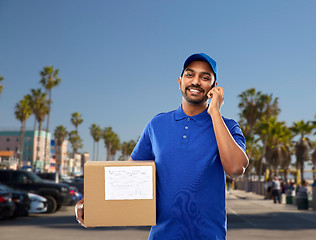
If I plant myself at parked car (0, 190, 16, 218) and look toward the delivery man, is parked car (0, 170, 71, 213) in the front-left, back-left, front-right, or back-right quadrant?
back-left

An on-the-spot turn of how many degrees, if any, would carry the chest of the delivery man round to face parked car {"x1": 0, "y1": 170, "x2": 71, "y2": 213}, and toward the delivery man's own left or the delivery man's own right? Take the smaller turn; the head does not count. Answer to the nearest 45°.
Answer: approximately 180°

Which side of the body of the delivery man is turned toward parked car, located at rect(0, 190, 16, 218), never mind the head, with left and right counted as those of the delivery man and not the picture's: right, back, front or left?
back

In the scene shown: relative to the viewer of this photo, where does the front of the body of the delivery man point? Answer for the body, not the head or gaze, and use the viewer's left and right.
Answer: facing the viewer

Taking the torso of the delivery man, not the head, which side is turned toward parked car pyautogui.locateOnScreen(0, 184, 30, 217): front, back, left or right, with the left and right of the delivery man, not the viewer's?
back
